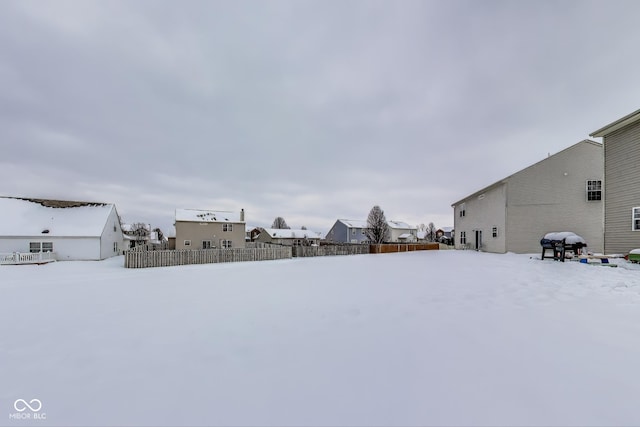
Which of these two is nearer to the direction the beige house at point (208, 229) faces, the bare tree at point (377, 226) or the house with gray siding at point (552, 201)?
the bare tree

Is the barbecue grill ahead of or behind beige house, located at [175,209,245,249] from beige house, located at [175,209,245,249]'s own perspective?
behind

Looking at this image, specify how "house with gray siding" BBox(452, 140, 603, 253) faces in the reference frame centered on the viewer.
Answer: facing away from the viewer and to the right of the viewer

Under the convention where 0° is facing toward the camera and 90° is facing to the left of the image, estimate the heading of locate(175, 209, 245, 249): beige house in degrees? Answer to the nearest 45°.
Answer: approximately 180°

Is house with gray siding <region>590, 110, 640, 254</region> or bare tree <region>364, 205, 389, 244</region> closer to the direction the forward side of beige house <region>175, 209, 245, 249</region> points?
the bare tree

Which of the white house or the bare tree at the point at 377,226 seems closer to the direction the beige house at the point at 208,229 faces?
the bare tree

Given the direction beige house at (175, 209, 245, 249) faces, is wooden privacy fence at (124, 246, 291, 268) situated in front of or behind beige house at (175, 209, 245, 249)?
behind

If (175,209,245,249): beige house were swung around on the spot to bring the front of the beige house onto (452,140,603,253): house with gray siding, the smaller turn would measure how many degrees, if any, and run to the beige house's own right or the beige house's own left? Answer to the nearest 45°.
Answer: approximately 135° to the beige house's own right

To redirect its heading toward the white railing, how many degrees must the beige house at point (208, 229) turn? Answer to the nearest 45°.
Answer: approximately 135° to its left

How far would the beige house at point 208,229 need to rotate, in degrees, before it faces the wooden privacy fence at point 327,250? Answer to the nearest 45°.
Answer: approximately 135° to its right
